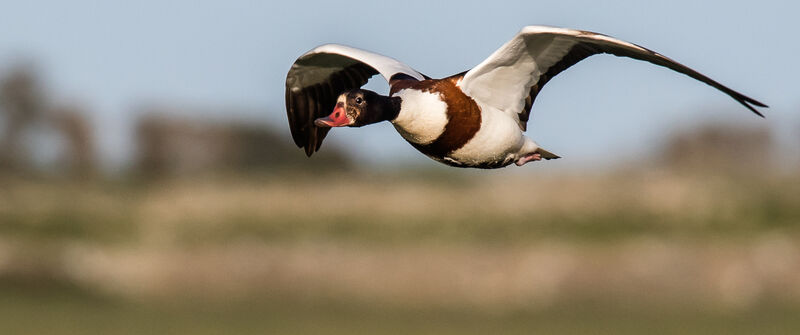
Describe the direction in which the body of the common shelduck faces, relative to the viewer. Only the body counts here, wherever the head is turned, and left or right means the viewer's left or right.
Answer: facing the viewer and to the left of the viewer
